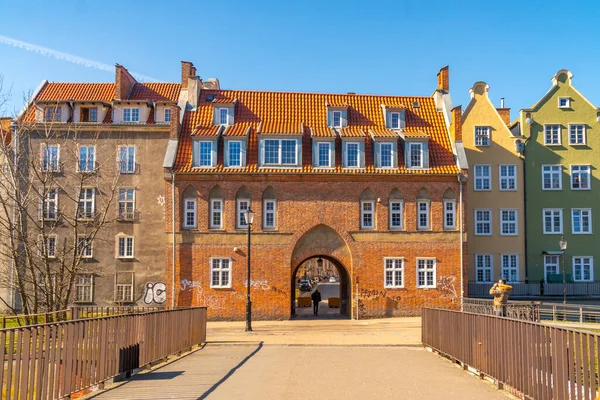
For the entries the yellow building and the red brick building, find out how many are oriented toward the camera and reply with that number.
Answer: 2

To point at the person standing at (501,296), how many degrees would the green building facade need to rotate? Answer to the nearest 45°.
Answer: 0° — it already faces them

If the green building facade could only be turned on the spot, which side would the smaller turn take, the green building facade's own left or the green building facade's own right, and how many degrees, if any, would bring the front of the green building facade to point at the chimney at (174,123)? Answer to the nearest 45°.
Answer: approximately 45° to the green building facade's own right

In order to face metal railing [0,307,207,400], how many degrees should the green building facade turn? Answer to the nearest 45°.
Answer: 0° — it already faces it

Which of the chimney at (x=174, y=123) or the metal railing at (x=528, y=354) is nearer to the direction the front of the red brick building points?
the metal railing

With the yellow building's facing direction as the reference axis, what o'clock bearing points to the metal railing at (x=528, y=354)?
The metal railing is roughly at 12 o'clock from the yellow building.

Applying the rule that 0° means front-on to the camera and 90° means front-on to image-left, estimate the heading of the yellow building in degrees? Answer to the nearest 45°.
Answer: approximately 0°
